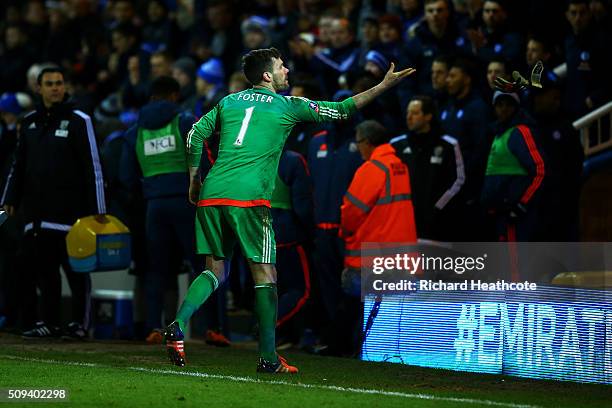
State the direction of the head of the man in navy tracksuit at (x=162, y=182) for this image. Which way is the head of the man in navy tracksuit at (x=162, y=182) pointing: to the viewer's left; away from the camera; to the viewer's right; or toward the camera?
away from the camera

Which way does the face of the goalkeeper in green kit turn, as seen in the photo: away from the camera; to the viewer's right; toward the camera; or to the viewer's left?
to the viewer's right

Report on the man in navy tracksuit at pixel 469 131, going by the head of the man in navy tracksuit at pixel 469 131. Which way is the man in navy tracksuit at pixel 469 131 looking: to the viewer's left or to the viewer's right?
to the viewer's left

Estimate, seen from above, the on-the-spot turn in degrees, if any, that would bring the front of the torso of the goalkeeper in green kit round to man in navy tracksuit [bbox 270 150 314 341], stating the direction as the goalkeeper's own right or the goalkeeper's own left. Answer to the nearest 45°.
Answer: approximately 45° to the goalkeeper's own left

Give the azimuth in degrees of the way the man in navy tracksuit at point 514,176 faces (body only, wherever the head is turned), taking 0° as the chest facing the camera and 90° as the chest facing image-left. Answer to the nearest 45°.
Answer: approximately 45°

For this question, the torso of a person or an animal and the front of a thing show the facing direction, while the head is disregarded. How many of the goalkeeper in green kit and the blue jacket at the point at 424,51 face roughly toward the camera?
1
